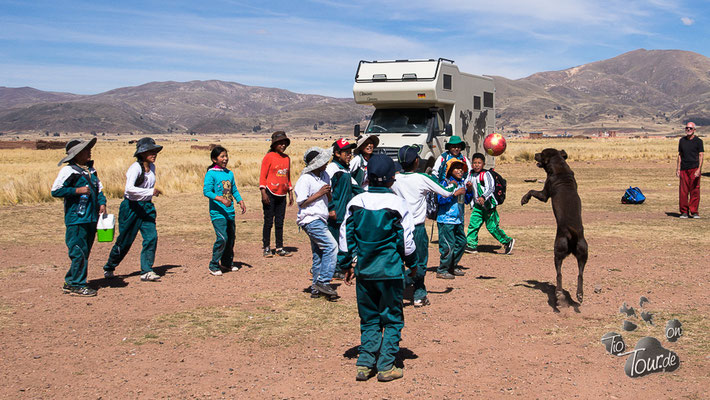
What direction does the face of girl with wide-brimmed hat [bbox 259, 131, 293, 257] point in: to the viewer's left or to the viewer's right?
to the viewer's right

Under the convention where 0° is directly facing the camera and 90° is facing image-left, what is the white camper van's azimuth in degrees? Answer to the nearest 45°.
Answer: approximately 45°

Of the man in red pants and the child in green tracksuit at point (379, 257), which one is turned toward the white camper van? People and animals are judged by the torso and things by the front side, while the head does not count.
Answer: the child in green tracksuit

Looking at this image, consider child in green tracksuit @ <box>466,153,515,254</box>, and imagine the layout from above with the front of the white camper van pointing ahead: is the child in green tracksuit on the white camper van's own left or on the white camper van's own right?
on the white camper van's own left

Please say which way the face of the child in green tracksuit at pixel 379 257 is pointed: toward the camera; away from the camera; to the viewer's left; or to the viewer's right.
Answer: away from the camera

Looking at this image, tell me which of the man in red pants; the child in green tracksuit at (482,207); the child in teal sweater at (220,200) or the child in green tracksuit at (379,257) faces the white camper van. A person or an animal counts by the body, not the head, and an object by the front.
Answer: the child in green tracksuit at (379,257)

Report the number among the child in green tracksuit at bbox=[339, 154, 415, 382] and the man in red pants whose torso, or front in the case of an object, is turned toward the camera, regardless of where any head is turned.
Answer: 1

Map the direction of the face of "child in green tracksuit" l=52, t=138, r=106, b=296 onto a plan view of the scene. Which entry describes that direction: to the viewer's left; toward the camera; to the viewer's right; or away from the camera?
to the viewer's right

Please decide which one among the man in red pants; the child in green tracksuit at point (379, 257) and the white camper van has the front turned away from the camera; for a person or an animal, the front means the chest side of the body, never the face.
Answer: the child in green tracksuit

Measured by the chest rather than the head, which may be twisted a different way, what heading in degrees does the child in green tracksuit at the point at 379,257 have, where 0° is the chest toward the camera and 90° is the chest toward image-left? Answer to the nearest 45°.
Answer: approximately 180°

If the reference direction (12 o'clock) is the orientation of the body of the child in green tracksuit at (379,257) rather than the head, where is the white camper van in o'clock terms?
The white camper van is roughly at 12 o'clock from the child in green tracksuit.

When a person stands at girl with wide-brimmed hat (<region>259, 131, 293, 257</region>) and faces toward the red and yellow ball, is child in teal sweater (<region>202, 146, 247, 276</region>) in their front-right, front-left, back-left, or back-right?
back-right
